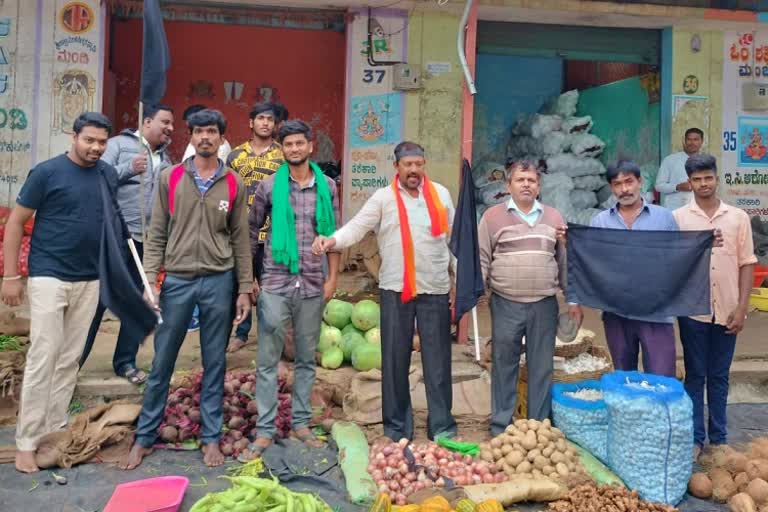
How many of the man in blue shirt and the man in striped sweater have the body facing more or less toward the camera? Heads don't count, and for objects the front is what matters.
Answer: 2

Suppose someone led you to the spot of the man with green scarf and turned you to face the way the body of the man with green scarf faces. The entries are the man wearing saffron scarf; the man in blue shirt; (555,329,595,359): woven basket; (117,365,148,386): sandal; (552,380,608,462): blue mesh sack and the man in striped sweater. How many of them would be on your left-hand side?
5

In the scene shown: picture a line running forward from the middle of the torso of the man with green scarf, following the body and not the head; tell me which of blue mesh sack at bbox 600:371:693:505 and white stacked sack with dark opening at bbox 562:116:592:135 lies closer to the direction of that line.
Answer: the blue mesh sack

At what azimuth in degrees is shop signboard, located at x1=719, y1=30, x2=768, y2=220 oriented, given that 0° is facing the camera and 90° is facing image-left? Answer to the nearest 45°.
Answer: approximately 0°

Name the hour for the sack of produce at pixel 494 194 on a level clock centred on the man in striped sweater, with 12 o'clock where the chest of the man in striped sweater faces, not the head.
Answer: The sack of produce is roughly at 6 o'clock from the man in striped sweater.

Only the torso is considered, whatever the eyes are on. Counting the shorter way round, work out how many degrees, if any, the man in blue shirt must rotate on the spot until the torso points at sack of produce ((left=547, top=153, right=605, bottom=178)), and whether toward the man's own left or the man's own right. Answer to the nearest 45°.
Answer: approximately 180°
